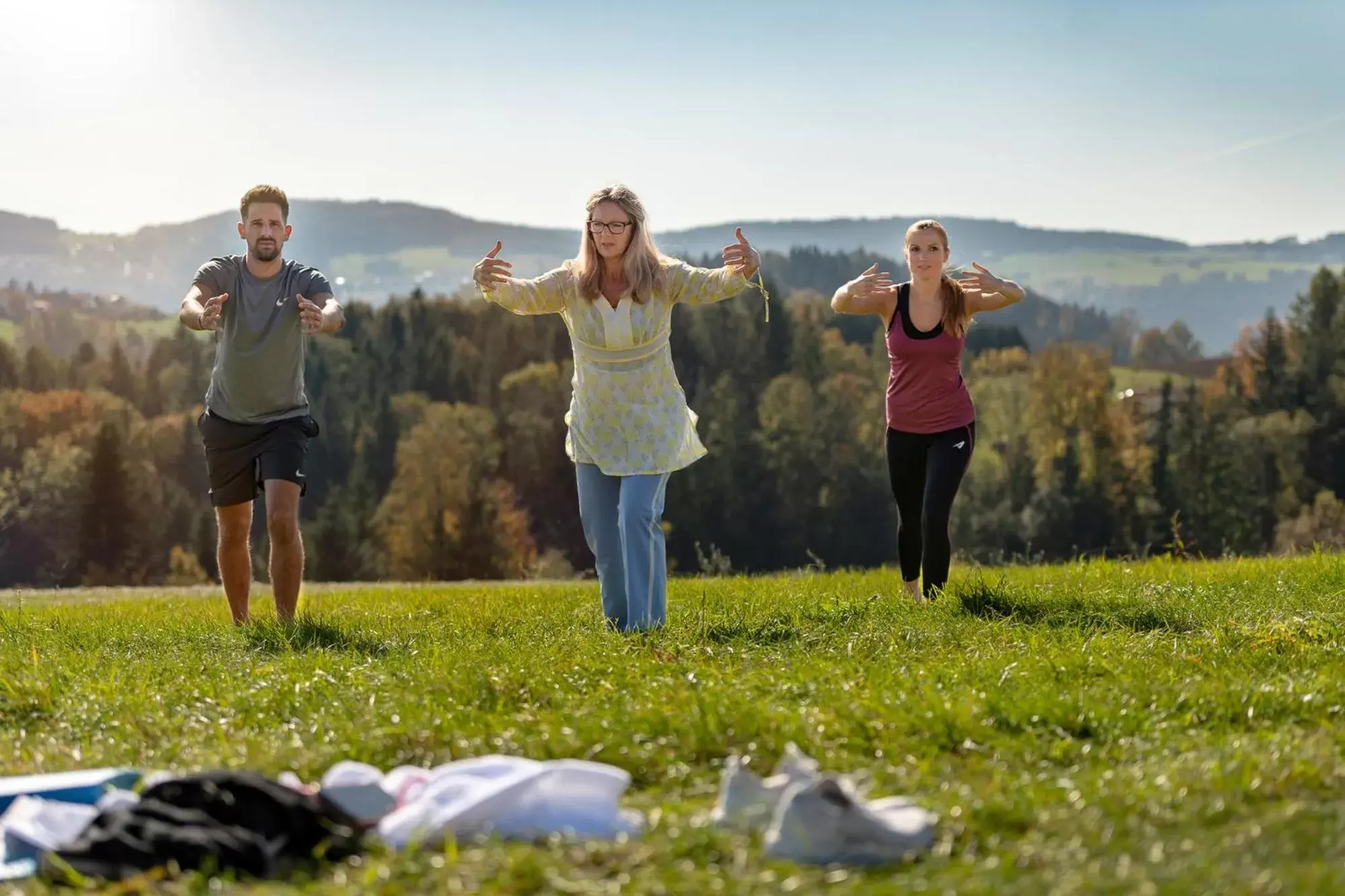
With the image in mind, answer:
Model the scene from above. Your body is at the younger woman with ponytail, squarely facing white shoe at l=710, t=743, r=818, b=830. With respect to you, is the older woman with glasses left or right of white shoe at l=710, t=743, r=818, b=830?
right

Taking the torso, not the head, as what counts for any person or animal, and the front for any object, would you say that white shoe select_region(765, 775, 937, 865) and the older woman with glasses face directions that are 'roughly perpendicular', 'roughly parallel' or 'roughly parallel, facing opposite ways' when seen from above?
roughly perpendicular

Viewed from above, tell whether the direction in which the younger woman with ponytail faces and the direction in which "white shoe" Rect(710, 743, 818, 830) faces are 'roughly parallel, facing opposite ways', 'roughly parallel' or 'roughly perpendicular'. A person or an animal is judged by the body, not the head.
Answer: roughly perpendicular

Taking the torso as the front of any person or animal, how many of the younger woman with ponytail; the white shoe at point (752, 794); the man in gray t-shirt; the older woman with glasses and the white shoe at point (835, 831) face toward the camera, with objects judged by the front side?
3

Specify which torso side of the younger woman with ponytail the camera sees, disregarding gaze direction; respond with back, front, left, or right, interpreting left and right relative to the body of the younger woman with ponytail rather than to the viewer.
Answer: front

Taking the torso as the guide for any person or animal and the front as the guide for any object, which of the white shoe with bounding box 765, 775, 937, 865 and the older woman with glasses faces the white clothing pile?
the older woman with glasses

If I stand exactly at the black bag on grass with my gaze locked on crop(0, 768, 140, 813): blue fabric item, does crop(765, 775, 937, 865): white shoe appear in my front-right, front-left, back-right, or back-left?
back-right

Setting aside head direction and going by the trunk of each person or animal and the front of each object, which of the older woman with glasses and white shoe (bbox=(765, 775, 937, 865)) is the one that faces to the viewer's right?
the white shoe

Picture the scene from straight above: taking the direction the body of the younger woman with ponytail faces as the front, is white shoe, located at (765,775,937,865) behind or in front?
in front
